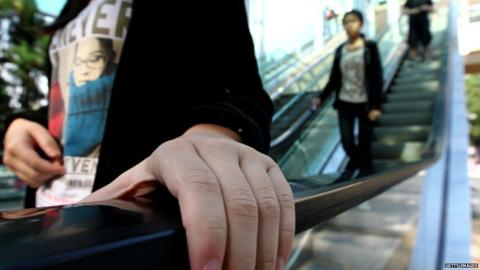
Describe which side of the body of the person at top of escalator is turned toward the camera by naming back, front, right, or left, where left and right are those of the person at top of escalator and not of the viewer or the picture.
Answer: front

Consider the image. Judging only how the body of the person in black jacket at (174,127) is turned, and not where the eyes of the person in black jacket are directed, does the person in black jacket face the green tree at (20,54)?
no

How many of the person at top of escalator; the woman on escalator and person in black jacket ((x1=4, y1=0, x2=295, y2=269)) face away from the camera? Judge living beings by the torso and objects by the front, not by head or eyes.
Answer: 0

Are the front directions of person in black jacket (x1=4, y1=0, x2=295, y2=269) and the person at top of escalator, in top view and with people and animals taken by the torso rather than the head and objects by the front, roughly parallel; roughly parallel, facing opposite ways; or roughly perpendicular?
roughly parallel

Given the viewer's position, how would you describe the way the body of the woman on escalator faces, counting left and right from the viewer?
facing the viewer and to the left of the viewer

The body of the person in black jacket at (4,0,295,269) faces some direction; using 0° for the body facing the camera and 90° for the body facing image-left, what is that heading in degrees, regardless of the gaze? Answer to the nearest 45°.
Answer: approximately 45°

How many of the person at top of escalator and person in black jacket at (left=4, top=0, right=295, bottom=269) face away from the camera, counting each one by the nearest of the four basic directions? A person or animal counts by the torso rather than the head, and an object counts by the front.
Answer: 0

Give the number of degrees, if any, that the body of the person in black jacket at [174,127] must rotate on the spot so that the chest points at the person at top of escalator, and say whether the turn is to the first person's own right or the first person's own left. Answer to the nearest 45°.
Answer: approximately 180°

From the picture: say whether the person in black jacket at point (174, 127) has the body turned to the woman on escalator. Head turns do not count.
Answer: no

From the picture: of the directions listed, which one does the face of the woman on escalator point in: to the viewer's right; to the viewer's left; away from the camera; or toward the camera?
toward the camera

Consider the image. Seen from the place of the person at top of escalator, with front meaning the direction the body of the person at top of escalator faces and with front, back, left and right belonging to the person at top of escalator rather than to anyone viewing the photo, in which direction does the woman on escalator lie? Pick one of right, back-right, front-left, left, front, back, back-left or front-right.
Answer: front
